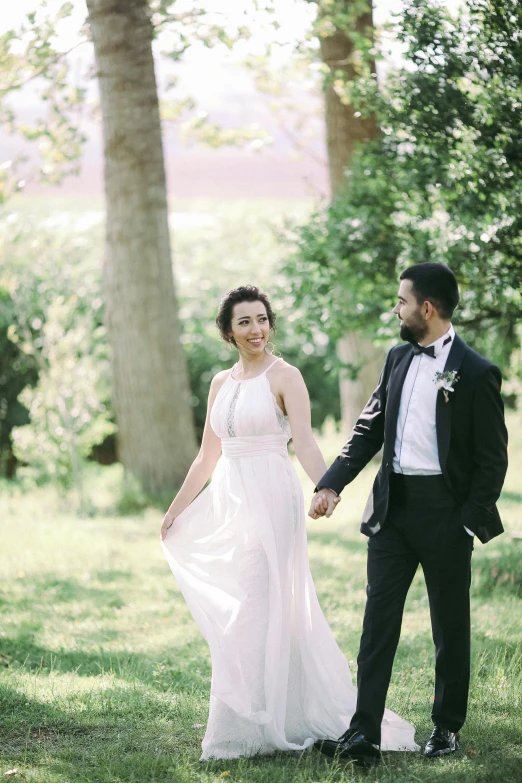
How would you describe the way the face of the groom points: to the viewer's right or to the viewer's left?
to the viewer's left

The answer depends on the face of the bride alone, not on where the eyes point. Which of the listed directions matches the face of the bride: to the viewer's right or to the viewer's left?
to the viewer's right

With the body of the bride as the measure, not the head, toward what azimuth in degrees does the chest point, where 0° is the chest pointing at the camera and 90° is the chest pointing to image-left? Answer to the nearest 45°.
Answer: approximately 45°
